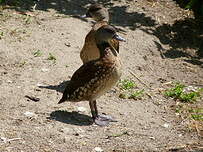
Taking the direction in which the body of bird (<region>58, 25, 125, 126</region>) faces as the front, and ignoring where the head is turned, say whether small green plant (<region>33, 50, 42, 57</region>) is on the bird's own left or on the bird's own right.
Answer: on the bird's own left

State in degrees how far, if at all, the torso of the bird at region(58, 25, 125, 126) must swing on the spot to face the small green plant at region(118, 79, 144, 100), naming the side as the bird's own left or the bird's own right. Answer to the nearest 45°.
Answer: approximately 45° to the bird's own left

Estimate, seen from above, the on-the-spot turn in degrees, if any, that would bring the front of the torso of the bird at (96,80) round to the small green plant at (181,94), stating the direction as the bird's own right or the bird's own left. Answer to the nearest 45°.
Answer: approximately 45° to the bird's own left

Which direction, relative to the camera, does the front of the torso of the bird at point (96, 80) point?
to the viewer's right

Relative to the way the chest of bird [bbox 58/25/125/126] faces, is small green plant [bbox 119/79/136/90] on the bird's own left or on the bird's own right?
on the bird's own left
